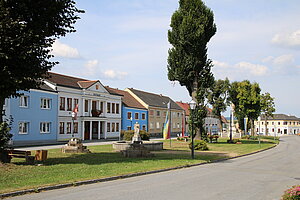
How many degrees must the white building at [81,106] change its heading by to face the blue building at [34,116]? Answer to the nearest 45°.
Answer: approximately 90° to its right

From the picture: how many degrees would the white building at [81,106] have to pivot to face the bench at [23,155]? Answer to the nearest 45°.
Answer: approximately 45° to its right

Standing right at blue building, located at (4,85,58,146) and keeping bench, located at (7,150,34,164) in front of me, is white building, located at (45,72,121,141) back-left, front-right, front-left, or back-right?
back-left

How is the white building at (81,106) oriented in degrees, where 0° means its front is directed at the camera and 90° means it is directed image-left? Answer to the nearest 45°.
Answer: approximately 315°

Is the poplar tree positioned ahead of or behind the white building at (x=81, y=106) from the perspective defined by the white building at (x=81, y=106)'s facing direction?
ahead

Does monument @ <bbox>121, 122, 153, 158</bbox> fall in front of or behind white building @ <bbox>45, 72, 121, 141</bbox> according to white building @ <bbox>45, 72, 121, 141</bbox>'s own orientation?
in front
